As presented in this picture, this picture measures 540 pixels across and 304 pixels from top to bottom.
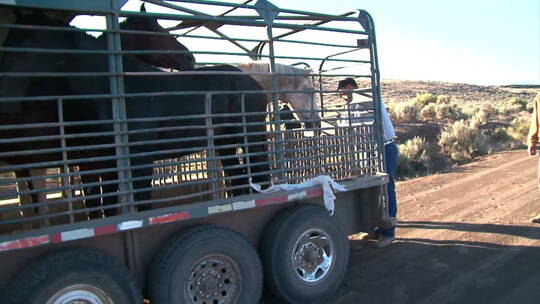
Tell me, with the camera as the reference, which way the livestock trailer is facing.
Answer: facing the viewer and to the left of the viewer

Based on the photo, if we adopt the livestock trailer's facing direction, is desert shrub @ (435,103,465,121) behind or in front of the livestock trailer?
behind

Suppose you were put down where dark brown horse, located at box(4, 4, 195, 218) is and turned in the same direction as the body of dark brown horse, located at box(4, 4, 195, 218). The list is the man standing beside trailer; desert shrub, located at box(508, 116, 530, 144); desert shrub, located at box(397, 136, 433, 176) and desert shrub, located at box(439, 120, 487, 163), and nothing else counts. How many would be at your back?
0

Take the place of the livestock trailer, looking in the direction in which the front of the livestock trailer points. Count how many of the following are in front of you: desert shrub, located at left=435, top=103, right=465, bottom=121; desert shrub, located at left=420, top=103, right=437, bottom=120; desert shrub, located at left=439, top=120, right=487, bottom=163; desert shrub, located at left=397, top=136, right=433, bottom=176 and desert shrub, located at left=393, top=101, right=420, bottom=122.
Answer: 0

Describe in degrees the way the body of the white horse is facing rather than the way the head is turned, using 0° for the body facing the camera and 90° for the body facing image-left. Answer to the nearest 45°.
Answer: approximately 270°

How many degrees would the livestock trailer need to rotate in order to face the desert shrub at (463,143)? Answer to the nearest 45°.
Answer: approximately 180°

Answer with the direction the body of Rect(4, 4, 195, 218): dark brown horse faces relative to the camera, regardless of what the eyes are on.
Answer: to the viewer's right

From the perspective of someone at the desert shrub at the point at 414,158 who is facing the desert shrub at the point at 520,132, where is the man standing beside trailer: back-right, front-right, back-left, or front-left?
back-right

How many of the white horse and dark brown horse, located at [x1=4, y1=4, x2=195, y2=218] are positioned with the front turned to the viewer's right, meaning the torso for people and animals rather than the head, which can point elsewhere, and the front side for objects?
2

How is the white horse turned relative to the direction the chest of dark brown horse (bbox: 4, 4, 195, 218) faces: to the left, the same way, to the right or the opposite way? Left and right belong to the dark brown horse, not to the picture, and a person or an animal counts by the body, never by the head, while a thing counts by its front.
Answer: the same way

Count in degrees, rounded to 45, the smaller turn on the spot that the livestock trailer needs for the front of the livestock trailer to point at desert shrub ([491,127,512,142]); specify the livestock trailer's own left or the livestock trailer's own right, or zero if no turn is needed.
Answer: approximately 180°

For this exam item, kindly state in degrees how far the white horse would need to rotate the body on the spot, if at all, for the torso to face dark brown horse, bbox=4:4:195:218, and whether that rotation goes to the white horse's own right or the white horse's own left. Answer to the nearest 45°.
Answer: approximately 135° to the white horse's own right
